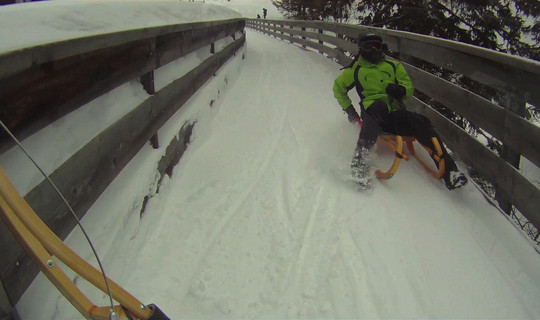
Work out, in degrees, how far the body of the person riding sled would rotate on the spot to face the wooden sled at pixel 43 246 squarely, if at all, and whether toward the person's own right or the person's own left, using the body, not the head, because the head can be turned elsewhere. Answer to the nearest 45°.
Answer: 0° — they already face it

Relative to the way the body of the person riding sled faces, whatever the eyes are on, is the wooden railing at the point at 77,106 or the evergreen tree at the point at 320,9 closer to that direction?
the wooden railing

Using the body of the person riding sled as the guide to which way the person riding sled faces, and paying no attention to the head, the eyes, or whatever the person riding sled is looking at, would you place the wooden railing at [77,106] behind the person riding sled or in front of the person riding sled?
in front

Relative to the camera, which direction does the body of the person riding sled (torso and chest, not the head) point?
toward the camera

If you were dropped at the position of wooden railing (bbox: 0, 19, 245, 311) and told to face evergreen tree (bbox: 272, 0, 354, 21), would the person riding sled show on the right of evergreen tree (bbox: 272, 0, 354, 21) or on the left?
right

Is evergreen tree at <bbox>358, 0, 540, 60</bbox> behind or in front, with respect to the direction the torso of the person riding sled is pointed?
behind

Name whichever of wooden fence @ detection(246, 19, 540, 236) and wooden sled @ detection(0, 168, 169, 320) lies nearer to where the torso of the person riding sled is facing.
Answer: the wooden sled

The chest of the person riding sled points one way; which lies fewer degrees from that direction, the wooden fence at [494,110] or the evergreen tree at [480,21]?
the wooden fence

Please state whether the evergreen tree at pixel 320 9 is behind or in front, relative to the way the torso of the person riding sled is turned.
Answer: behind
